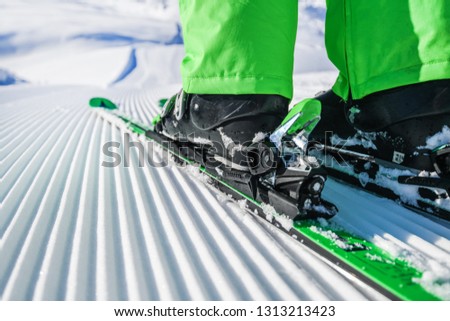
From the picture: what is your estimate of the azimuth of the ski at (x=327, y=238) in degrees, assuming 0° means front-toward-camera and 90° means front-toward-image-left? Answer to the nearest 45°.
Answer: approximately 135°
